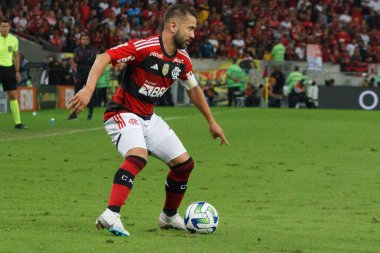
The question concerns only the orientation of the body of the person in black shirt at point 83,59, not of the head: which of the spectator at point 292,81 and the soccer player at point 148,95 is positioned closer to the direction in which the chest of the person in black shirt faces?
the soccer player

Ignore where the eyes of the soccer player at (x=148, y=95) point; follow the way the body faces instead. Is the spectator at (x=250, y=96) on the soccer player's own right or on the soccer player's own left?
on the soccer player's own left

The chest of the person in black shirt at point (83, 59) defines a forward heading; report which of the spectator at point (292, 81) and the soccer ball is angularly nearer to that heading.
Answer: the soccer ball

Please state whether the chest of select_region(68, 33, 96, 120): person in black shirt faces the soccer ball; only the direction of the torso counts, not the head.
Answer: yes

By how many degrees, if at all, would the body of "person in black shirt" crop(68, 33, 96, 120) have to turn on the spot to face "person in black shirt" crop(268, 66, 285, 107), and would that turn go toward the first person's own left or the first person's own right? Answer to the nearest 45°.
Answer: approximately 135° to the first person's own left

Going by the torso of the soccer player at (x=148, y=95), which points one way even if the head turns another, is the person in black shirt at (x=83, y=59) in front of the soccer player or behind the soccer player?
behind

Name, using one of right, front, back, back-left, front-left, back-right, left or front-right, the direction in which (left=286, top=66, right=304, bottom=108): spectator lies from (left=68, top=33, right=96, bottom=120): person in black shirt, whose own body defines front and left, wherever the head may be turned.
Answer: back-left

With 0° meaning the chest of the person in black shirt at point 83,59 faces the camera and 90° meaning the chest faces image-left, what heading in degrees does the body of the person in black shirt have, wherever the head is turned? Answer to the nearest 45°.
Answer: approximately 0°
